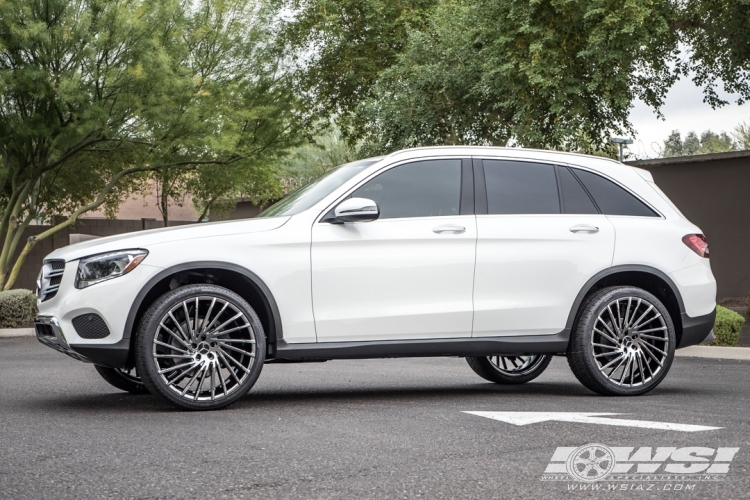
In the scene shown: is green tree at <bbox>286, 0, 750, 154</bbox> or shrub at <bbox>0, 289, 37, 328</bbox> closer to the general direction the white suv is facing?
the shrub

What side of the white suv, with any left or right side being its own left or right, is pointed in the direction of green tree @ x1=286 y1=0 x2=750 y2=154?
right

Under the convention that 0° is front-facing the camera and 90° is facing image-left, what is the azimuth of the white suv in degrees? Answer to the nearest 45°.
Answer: approximately 90°

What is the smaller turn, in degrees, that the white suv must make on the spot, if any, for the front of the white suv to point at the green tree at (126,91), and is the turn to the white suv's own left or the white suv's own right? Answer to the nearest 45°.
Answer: approximately 90° to the white suv's own right

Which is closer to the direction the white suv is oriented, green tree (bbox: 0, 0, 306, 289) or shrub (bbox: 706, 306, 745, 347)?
the green tree

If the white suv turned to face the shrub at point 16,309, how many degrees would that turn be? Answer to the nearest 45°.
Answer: approximately 45° to its right

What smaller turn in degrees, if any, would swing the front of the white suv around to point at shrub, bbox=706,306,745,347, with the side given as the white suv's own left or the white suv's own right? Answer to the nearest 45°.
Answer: approximately 135° to the white suv's own right

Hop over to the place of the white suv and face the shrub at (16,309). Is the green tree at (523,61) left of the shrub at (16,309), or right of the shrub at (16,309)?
right

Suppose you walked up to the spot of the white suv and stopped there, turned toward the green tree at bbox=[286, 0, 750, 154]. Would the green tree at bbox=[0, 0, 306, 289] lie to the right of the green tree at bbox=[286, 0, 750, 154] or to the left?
left
